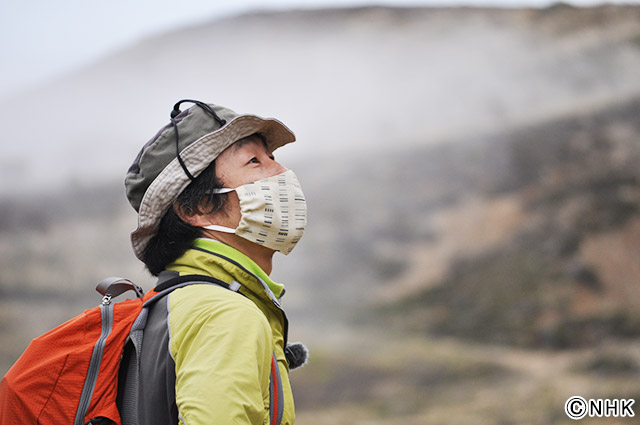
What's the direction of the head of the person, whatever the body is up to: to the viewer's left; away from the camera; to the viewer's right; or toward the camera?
to the viewer's right

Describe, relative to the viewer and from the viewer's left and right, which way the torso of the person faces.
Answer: facing to the right of the viewer
